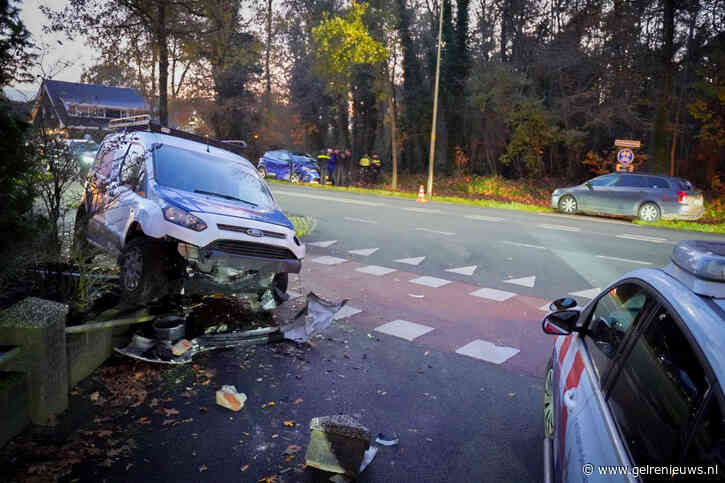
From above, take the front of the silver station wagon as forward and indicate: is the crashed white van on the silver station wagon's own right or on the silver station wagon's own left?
on the silver station wagon's own left

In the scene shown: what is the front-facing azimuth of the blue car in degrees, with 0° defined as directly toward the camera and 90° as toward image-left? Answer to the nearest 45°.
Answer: approximately 315°

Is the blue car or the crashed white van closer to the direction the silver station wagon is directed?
the blue car

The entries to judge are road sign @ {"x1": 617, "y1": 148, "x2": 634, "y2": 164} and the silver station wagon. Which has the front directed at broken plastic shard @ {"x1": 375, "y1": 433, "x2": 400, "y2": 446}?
the road sign

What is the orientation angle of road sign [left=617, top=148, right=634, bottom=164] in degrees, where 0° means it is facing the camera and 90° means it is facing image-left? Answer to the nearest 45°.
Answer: approximately 0°

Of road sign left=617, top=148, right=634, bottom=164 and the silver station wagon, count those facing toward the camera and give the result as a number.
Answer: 1

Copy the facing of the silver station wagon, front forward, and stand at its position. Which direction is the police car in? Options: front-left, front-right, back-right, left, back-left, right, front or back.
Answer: back-left

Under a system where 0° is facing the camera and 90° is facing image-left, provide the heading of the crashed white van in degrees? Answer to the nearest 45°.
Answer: approximately 315°
